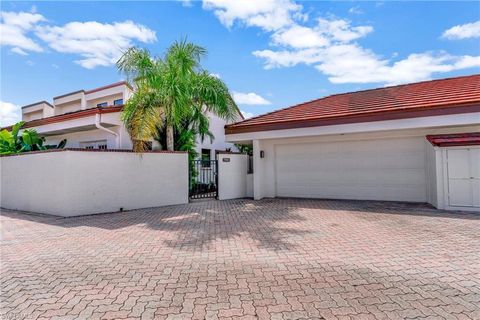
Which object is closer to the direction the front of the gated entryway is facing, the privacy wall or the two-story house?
the privacy wall

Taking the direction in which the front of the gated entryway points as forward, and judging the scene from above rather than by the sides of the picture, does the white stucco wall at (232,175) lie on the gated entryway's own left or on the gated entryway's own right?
on the gated entryway's own left

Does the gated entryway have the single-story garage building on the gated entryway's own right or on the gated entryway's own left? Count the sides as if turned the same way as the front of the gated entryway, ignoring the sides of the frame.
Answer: on the gated entryway's own left

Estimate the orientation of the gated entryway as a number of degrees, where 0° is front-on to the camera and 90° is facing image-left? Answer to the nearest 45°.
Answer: approximately 0°

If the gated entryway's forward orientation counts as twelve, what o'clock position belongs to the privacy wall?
The privacy wall is roughly at 2 o'clock from the gated entryway.

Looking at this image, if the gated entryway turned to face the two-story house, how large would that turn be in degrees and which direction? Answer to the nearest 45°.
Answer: approximately 135° to its right
